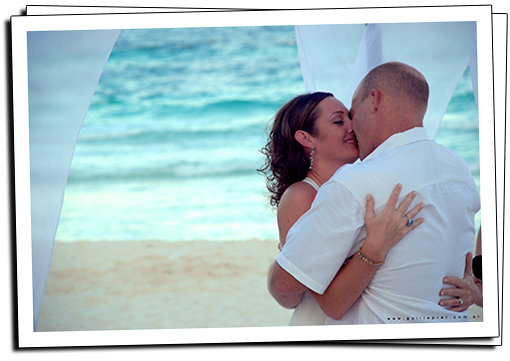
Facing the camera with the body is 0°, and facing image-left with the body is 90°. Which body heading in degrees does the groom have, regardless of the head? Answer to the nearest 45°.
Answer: approximately 135°

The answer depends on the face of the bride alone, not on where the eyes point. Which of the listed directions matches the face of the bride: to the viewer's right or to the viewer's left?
to the viewer's right

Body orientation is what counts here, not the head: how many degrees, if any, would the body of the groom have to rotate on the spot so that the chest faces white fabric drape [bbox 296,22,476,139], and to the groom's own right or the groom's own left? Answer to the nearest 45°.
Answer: approximately 45° to the groom's own right

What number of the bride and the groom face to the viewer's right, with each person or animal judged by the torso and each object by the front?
1

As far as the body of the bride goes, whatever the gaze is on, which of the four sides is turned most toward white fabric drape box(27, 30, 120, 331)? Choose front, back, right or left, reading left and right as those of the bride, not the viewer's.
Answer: back

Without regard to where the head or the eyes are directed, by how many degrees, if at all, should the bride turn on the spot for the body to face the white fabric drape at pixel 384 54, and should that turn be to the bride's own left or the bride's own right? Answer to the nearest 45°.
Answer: approximately 45° to the bride's own left

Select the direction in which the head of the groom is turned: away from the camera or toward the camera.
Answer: away from the camera

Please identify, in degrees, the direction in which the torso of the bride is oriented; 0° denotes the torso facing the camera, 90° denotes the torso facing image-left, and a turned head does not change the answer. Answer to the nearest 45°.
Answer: approximately 270°

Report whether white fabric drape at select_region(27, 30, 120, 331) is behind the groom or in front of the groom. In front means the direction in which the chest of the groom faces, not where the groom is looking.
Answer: in front
